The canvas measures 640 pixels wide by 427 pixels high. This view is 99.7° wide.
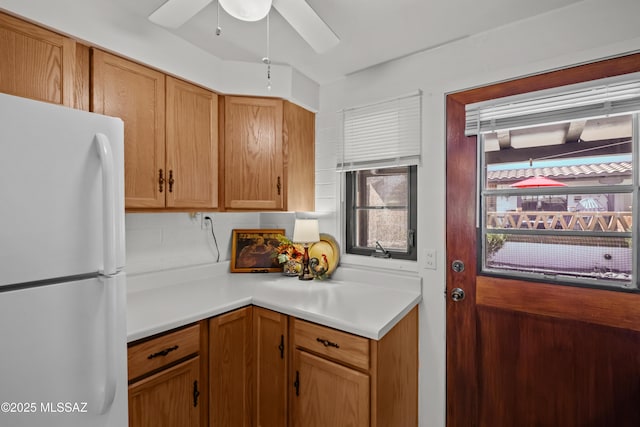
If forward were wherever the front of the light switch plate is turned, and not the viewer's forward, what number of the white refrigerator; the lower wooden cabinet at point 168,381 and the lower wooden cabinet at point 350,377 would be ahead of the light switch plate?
3

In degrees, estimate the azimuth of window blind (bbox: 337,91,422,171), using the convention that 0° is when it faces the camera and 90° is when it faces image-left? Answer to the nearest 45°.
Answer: approximately 45°

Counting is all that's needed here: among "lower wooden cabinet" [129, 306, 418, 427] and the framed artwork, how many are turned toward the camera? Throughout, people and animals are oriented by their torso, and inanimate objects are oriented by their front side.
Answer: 2

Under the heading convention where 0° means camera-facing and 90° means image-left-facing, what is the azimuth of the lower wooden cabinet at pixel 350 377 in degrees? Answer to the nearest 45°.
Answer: approximately 45°

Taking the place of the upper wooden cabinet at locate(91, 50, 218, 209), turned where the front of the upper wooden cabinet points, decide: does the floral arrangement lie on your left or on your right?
on your left

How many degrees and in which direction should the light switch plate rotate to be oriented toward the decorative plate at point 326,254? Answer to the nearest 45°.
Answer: approximately 45° to its right

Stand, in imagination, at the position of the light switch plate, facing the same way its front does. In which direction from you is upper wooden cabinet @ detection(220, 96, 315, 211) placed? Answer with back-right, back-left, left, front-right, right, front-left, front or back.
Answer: front-right

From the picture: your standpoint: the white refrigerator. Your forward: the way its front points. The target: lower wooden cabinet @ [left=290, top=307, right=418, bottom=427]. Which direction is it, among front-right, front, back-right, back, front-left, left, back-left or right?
front-left
